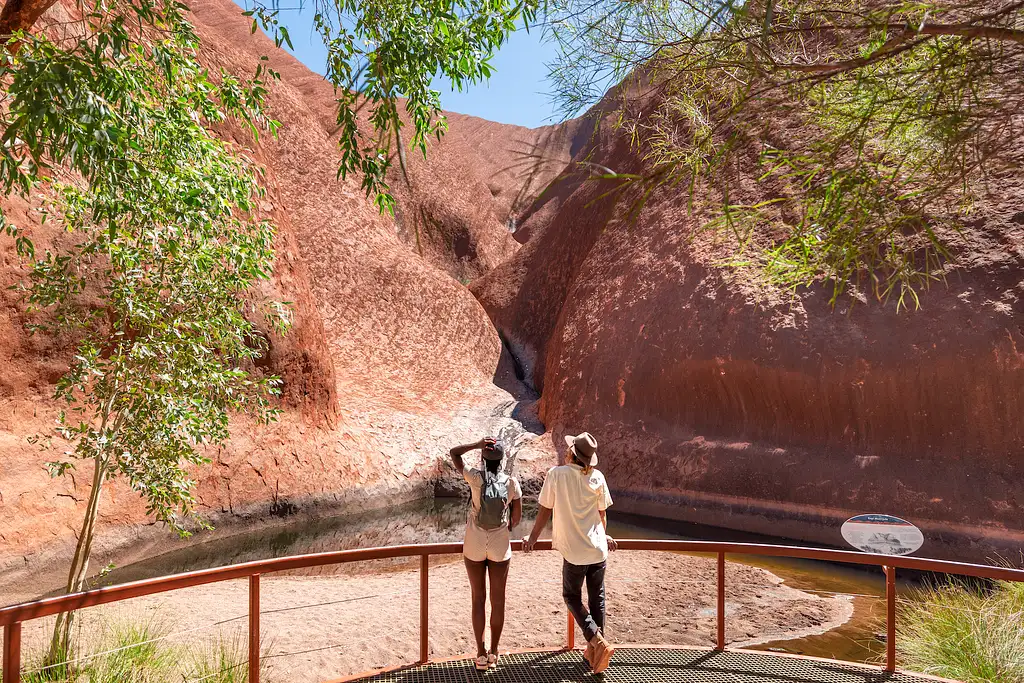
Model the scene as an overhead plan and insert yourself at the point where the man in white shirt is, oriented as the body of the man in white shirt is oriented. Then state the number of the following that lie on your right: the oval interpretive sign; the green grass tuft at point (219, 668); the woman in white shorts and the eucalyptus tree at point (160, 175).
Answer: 1

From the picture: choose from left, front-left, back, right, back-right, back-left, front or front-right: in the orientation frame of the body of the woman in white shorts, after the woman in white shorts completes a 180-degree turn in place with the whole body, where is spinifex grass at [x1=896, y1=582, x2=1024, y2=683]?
left

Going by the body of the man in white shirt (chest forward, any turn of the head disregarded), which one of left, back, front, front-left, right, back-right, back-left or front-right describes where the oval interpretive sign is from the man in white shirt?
right

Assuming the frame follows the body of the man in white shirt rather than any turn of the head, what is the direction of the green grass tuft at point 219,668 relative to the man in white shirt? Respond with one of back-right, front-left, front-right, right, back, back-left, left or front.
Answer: left

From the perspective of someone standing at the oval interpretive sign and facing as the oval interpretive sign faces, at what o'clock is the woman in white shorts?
The woman in white shorts is roughly at 2 o'clock from the oval interpretive sign.

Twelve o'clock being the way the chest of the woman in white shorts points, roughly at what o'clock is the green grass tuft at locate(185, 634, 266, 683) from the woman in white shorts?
The green grass tuft is roughly at 9 o'clock from the woman in white shorts.

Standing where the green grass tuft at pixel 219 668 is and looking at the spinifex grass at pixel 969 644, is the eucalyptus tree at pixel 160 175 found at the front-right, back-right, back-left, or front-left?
back-left

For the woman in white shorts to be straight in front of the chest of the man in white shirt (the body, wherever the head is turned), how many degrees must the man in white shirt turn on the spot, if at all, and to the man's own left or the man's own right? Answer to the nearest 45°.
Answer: approximately 90° to the man's own left

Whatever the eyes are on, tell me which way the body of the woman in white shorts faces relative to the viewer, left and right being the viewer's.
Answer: facing away from the viewer

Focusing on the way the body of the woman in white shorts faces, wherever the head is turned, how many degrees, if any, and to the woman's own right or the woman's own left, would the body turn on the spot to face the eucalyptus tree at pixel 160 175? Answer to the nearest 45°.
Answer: approximately 45° to the woman's own left

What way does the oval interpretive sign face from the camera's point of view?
toward the camera

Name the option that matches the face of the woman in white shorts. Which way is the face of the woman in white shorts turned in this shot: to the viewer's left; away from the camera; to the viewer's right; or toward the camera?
away from the camera

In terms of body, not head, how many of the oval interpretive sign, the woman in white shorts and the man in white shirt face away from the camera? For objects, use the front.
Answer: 2

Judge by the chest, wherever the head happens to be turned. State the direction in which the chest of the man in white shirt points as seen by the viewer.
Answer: away from the camera

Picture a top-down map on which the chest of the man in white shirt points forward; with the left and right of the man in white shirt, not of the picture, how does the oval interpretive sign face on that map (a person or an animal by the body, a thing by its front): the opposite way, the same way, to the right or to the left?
the opposite way
